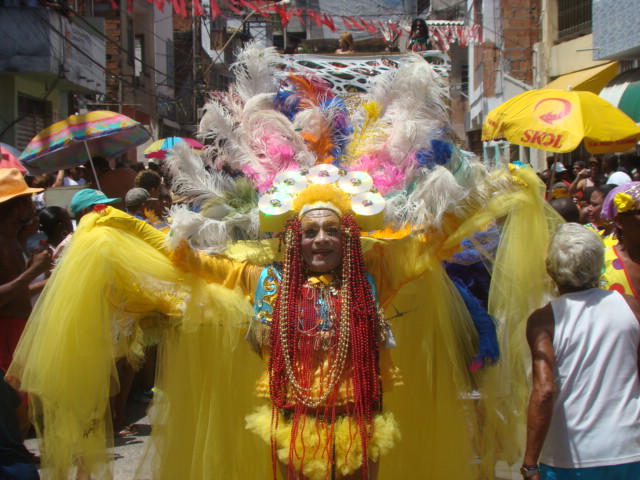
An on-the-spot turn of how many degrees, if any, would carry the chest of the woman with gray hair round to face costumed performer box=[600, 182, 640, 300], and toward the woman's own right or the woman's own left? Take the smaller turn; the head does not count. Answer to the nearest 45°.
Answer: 0° — they already face them

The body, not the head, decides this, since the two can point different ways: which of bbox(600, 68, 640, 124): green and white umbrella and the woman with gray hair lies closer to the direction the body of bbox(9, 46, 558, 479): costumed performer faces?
the woman with gray hair

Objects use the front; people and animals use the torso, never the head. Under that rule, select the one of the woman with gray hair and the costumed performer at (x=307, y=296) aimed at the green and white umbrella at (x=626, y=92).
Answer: the woman with gray hair

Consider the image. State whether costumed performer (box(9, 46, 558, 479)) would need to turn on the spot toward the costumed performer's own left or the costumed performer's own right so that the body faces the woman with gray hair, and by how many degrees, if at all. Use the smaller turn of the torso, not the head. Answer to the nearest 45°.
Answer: approximately 45° to the costumed performer's own left

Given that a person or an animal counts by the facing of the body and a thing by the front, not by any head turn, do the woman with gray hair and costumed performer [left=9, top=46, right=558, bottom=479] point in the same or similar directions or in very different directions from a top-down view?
very different directions

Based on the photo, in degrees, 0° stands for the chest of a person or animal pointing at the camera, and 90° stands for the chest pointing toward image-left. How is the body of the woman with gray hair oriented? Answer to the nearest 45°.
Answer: approximately 180°

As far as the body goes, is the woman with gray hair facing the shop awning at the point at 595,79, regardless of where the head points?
yes

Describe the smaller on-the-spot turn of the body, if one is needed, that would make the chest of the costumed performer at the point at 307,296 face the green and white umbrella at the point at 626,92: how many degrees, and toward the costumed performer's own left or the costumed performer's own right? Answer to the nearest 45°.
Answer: approximately 135° to the costumed performer's own left

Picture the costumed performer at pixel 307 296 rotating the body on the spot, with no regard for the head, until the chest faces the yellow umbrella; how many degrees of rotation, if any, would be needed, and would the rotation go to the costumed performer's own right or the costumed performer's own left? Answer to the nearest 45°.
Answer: approximately 135° to the costumed performer's own left

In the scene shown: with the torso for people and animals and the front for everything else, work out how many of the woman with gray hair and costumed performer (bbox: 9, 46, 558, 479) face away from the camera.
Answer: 1

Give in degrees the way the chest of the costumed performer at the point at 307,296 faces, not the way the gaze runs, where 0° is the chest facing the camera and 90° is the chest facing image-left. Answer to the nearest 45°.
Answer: approximately 0°

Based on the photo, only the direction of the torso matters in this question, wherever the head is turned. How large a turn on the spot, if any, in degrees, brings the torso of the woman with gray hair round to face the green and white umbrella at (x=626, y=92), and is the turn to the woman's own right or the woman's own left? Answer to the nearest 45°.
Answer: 0° — they already face it
